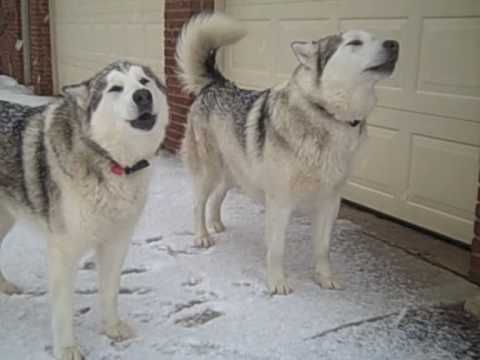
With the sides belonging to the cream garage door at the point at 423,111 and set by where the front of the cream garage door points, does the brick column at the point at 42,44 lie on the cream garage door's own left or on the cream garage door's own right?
on the cream garage door's own right

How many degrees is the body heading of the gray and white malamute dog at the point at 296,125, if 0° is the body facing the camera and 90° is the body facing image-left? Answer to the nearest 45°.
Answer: approximately 315°

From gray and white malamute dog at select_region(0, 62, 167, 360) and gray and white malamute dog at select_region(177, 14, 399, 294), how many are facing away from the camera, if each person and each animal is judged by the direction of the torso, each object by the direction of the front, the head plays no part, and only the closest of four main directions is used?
0

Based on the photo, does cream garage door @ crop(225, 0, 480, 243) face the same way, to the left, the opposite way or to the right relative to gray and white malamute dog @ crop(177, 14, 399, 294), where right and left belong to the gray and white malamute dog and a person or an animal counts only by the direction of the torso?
to the right

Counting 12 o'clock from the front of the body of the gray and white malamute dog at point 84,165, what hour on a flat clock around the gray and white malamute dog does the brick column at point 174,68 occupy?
The brick column is roughly at 8 o'clock from the gray and white malamute dog.

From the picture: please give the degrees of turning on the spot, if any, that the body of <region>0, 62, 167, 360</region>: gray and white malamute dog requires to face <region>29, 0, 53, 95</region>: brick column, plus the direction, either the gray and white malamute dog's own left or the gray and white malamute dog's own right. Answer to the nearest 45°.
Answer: approximately 135° to the gray and white malamute dog's own left

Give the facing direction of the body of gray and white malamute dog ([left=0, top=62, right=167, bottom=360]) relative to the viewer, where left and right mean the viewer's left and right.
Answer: facing the viewer and to the right of the viewer

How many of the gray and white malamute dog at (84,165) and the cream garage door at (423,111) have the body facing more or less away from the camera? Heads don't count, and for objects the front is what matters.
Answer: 0

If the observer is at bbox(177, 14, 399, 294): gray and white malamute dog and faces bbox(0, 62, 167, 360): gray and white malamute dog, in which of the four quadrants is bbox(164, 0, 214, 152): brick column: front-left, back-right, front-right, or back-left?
back-right

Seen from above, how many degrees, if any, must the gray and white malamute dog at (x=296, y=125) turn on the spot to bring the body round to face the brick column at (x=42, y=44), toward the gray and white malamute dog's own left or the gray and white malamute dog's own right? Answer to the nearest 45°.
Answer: approximately 180°
